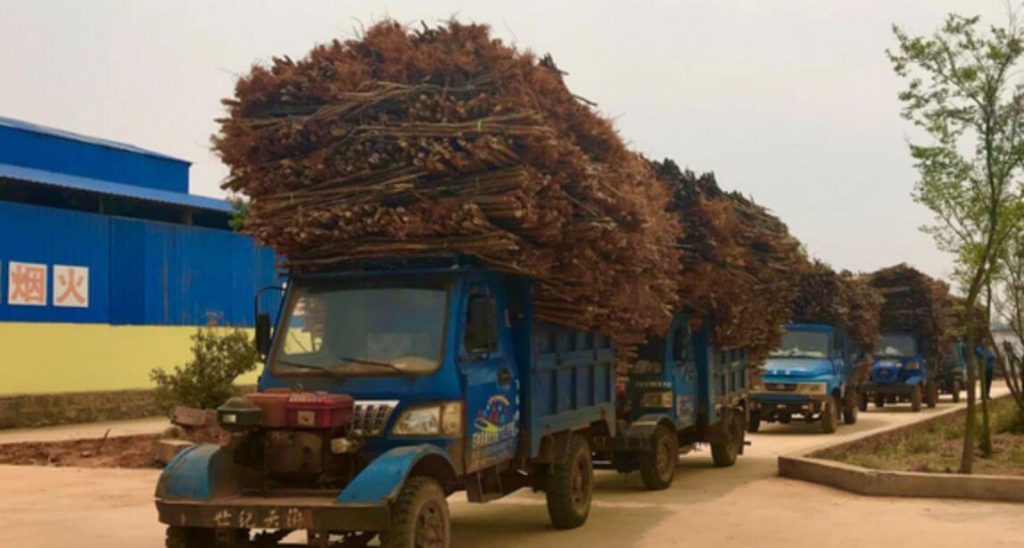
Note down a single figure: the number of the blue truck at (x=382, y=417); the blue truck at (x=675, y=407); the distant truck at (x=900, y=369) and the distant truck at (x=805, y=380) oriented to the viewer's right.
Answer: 0

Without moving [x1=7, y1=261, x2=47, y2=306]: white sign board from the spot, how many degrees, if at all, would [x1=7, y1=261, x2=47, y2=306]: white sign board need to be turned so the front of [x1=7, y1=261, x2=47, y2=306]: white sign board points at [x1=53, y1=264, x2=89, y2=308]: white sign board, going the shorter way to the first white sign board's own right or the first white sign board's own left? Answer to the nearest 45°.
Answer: approximately 90° to the first white sign board's own left

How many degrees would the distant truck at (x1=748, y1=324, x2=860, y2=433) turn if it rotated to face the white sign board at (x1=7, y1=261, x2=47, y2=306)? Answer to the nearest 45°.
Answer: approximately 45° to its right

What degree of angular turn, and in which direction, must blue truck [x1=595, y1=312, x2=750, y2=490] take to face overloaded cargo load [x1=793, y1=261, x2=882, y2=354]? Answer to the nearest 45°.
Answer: approximately 135° to its right

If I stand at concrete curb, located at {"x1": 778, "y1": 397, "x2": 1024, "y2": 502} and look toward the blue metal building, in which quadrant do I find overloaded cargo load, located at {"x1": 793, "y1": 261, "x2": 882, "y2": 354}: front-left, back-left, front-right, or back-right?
front-right

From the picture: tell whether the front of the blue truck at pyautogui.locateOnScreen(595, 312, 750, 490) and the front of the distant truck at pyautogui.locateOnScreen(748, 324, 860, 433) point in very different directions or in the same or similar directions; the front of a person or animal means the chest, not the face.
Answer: same or similar directions

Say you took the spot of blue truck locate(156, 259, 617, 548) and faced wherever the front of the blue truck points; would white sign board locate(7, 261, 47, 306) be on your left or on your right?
on your right

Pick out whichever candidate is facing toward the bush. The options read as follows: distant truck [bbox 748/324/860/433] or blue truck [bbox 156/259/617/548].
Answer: the distant truck

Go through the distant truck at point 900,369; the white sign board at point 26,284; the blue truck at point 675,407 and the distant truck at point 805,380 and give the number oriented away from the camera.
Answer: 0

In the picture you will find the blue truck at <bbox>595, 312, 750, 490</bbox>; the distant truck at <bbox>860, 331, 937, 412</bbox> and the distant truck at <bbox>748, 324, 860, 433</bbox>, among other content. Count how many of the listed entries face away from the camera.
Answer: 0

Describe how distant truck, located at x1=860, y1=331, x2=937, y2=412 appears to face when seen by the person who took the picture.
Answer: facing the viewer and to the left of the viewer

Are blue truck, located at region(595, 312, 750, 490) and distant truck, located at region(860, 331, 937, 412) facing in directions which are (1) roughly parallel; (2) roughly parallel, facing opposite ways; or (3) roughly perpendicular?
roughly parallel

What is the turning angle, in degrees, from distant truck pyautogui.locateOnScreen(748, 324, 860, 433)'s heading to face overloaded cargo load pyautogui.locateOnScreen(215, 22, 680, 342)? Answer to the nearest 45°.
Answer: approximately 45° to its left

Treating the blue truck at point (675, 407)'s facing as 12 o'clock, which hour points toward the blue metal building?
The blue metal building is roughly at 3 o'clock from the blue truck.

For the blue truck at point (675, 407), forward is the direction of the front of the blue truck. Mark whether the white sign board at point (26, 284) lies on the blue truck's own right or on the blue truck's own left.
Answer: on the blue truck's own right

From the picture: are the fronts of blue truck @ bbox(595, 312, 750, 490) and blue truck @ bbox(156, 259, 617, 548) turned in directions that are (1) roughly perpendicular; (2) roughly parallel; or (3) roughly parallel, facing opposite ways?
roughly parallel

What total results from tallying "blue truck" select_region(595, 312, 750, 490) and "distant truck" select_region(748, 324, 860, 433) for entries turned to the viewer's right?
0

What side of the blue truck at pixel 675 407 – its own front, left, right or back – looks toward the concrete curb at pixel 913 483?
left

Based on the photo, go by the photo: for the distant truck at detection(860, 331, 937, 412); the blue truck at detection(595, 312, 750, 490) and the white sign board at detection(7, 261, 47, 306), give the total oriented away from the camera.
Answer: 0
